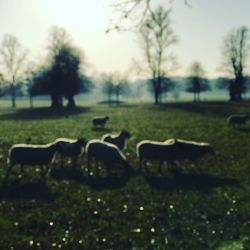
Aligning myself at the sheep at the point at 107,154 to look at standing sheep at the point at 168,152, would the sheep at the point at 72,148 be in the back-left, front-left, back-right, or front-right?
back-left

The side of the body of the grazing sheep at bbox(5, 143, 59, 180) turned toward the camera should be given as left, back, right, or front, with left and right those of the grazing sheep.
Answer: right

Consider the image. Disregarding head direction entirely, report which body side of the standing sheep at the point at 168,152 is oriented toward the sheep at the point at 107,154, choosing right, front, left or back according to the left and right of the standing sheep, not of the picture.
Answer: back

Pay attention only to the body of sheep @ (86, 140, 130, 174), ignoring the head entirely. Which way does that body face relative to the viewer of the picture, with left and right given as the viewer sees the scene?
facing to the right of the viewer

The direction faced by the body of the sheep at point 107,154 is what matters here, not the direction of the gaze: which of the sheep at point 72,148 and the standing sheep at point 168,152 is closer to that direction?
the standing sheep

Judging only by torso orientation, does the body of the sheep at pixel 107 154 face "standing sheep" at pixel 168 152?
yes

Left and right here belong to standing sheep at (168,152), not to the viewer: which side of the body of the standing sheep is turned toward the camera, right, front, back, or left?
right
